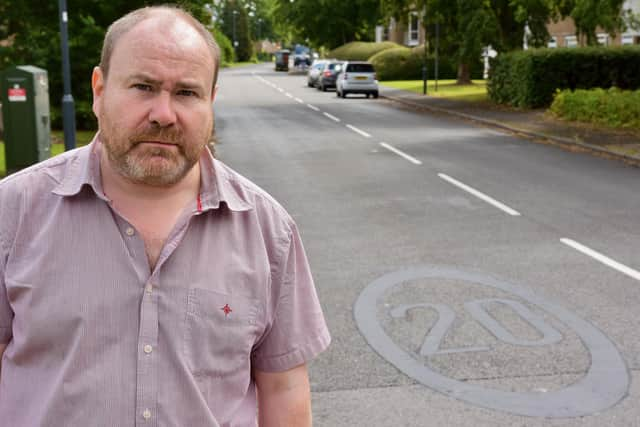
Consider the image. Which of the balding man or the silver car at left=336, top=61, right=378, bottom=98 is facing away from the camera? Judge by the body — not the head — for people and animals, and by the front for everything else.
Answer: the silver car

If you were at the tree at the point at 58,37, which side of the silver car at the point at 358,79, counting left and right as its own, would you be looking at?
back

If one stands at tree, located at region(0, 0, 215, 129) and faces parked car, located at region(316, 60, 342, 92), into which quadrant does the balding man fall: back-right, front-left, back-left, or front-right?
back-right

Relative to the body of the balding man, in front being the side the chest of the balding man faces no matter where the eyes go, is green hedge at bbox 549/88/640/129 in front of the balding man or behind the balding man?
behind

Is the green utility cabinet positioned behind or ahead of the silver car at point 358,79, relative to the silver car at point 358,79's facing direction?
behind

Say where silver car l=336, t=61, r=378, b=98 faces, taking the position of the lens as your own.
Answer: facing away from the viewer

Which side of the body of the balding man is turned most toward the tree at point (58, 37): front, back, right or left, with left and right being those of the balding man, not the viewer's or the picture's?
back

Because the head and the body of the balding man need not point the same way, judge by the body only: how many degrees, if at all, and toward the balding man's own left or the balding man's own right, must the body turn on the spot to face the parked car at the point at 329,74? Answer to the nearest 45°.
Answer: approximately 180°

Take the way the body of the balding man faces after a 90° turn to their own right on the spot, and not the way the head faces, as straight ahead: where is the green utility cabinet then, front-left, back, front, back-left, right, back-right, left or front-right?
right

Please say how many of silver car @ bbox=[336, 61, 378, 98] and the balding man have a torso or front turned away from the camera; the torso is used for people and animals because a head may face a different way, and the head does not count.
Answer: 1

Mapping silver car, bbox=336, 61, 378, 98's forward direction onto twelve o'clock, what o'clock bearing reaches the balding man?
The balding man is roughly at 6 o'clock from the silver car.

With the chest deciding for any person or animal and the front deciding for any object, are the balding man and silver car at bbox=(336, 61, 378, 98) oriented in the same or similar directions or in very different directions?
very different directions

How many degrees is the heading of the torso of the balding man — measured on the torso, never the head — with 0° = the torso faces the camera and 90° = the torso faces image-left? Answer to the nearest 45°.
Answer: approximately 0°

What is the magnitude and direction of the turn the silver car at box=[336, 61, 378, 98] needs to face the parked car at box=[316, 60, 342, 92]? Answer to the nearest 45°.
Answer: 0° — it already faces it
